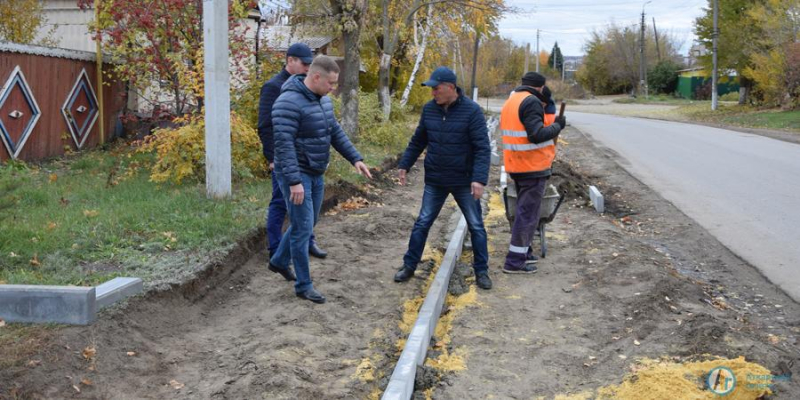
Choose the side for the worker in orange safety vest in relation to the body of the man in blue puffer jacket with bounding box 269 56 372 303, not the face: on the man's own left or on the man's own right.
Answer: on the man's own left

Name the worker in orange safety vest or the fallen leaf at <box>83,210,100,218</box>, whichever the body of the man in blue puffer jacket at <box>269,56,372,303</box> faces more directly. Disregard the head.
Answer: the worker in orange safety vest

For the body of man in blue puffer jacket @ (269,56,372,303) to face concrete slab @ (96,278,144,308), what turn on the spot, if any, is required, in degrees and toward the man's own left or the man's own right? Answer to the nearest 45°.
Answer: approximately 90° to the man's own right

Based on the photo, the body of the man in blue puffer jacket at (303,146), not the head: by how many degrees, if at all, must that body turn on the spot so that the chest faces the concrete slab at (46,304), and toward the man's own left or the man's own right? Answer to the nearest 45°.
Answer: approximately 90° to the man's own right

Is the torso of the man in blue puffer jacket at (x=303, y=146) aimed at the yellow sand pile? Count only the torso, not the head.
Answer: yes

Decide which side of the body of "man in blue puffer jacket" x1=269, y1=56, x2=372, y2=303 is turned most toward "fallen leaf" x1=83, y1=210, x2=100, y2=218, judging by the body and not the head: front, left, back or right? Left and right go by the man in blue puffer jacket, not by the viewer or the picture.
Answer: back

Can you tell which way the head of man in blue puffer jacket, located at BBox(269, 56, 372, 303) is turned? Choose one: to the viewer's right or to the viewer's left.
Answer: to the viewer's right

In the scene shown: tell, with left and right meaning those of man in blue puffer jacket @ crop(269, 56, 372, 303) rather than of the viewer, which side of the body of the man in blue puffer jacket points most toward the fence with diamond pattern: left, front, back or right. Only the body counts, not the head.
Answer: back

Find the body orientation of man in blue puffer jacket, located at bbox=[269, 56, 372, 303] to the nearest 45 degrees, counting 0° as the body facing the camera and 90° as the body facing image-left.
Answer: approximately 315°

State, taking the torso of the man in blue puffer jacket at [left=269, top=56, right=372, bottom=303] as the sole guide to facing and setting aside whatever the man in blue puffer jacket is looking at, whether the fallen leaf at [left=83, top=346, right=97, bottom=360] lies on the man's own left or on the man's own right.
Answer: on the man's own right

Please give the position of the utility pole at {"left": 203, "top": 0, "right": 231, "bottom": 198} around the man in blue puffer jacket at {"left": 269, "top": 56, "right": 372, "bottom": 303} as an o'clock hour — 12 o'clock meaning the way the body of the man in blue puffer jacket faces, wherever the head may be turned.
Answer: The utility pole is roughly at 7 o'clock from the man in blue puffer jacket.

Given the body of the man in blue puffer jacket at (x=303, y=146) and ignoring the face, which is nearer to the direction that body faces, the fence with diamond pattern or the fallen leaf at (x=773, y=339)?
the fallen leaf
